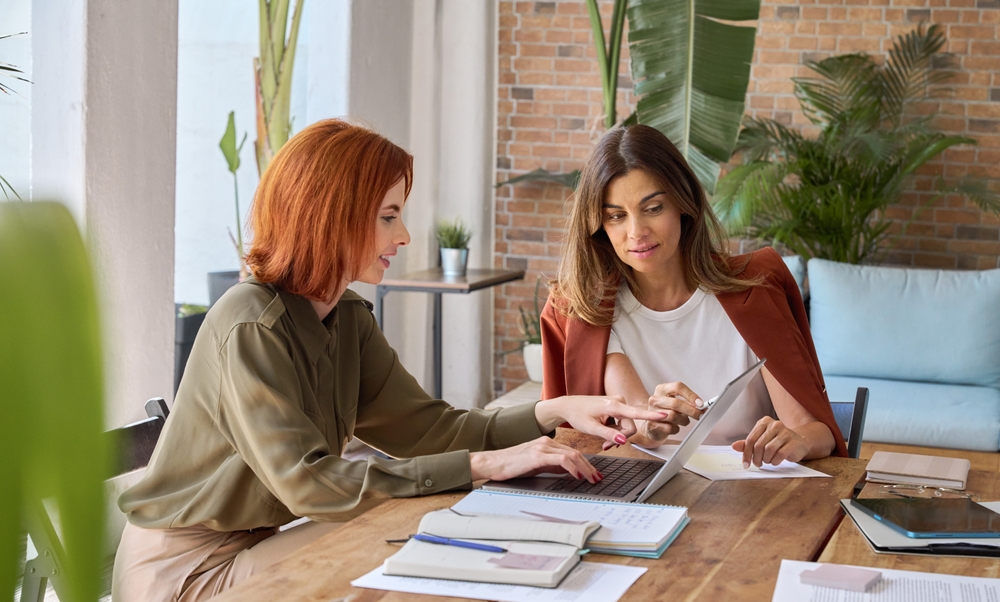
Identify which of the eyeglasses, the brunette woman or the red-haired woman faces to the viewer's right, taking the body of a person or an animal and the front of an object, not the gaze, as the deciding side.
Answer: the red-haired woman

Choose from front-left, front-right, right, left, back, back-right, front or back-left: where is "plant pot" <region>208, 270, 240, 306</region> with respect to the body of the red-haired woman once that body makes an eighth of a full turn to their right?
back-left

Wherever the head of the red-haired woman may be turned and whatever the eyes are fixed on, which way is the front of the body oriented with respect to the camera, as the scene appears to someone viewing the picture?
to the viewer's right

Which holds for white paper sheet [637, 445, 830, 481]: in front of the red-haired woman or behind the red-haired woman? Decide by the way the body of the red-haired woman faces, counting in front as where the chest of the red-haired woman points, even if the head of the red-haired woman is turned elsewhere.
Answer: in front

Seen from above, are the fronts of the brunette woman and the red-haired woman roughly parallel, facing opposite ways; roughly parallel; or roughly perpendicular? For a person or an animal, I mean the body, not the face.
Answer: roughly perpendicular

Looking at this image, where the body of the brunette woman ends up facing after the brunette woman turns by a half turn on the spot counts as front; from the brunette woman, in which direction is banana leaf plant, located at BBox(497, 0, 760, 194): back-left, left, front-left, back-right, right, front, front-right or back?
front

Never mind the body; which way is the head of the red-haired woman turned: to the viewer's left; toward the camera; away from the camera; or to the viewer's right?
to the viewer's right

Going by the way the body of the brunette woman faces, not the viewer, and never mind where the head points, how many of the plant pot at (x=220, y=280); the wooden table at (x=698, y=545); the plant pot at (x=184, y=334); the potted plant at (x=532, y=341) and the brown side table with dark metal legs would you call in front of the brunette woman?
1

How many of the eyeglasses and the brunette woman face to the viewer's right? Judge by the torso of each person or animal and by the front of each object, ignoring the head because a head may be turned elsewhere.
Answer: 0

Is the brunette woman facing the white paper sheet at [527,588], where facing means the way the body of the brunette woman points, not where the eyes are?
yes

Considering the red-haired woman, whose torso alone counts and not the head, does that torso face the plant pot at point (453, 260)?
no

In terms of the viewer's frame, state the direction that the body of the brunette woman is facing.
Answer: toward the camera
